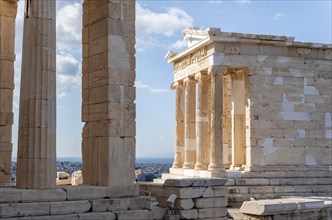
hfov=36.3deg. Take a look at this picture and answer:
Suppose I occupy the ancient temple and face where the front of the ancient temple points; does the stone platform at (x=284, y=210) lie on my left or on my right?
on my left

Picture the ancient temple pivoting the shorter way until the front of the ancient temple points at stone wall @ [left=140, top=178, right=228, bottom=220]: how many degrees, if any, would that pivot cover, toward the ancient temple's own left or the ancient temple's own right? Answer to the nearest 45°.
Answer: approximately 45° to the ancient temple's own left

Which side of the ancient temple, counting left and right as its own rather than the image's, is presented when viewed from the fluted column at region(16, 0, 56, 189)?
front

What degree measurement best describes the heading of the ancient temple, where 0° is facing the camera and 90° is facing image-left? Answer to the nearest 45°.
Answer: approximately 45°

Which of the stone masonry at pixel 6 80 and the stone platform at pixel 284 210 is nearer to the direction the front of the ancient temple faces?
the stone masonry

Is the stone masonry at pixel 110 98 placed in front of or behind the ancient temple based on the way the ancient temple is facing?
in front

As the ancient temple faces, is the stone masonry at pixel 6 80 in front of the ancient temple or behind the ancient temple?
in front

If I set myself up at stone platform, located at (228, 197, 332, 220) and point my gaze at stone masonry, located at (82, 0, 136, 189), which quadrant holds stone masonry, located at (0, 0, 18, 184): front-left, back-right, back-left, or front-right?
front-right
